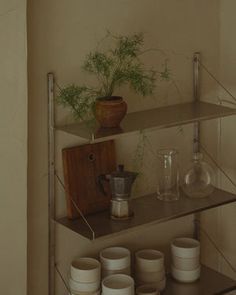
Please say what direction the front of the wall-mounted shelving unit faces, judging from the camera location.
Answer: facing the viewer and to the right of the viewer
